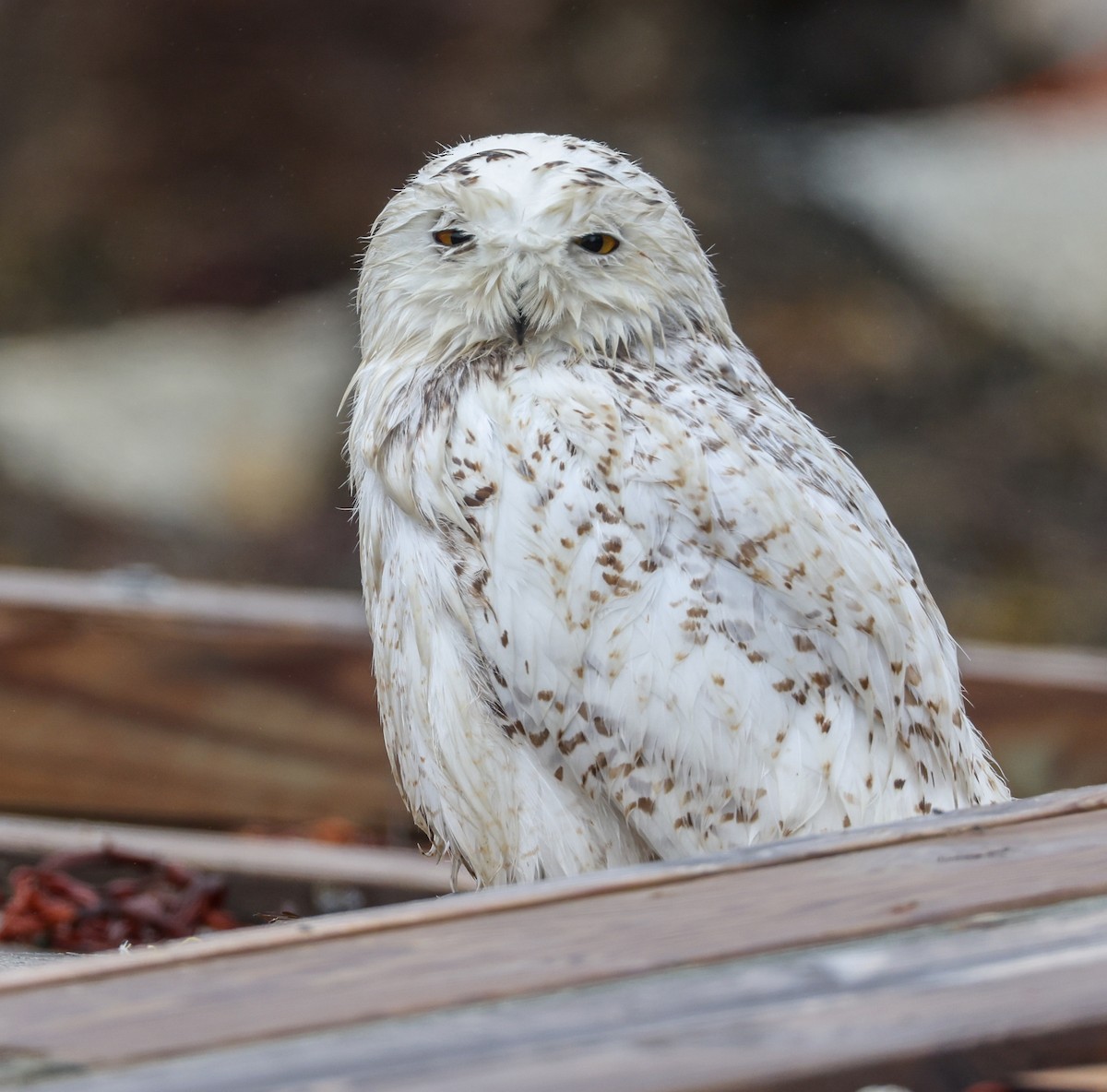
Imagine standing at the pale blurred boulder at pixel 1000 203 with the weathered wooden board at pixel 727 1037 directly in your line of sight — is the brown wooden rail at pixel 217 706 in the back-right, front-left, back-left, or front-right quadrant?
front-right

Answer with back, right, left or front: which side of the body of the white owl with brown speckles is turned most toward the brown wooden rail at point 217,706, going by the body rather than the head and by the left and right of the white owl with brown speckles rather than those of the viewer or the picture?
right

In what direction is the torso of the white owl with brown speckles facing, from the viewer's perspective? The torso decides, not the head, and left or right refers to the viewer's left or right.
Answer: facing the viewer and to the left of the viewer

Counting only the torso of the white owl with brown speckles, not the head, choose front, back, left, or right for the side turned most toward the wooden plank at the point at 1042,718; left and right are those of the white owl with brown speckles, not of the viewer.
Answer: back

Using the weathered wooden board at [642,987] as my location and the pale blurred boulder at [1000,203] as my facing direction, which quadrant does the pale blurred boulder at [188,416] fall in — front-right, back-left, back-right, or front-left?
front-left

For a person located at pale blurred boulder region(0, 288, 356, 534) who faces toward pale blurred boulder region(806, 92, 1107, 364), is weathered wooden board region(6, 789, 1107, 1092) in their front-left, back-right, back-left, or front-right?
front-right
